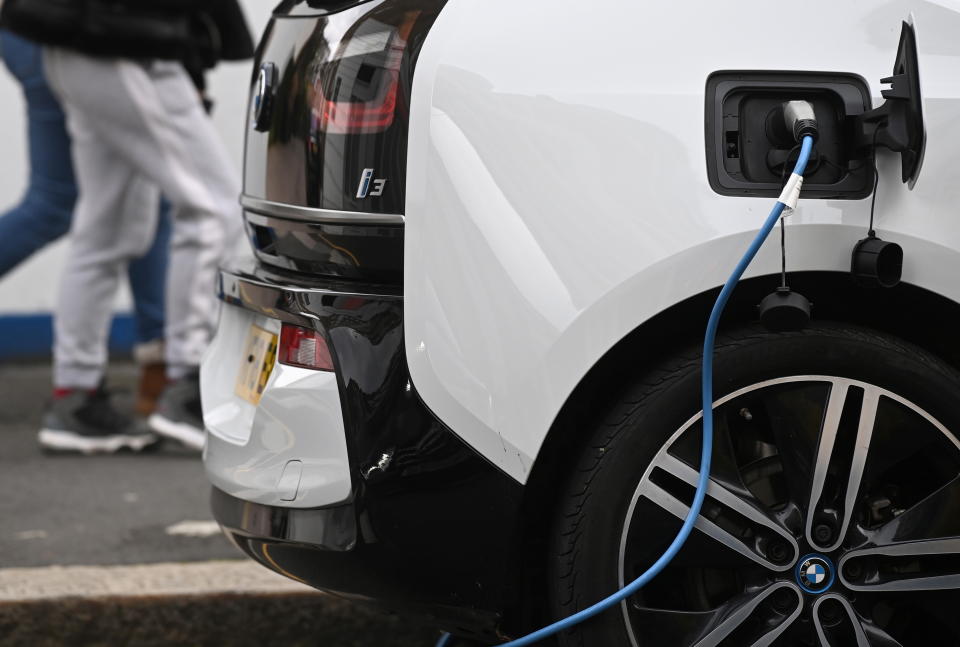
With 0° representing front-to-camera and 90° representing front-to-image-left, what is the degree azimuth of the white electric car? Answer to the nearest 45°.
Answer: approximately 270°
